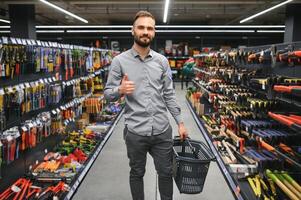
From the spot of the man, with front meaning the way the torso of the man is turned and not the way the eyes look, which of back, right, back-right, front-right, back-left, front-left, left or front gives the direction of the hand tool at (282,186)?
left

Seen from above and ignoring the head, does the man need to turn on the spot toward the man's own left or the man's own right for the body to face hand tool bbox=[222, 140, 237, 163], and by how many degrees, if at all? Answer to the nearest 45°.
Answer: approximately 135° to the man's own left

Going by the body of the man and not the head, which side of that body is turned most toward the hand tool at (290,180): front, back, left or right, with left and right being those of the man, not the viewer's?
left

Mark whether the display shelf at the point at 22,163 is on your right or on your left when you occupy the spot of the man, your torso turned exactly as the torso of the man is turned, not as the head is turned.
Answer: on your right

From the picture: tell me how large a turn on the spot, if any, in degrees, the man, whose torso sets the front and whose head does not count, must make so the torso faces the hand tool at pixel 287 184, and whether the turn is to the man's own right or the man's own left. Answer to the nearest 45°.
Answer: approximately 90° to the man's own left

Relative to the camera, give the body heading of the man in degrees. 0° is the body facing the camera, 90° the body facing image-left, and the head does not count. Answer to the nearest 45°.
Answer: approximately 0°

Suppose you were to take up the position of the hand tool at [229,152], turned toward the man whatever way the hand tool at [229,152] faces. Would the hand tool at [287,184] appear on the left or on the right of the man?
left
